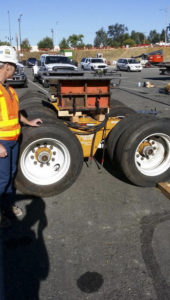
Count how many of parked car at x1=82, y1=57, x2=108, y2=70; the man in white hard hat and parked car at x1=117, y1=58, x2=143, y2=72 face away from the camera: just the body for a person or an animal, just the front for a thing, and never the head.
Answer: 0

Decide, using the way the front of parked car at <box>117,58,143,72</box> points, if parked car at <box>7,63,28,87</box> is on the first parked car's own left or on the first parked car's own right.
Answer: on the first parked car's own right

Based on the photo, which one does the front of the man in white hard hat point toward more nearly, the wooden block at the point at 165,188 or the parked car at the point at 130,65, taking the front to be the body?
the wooden block

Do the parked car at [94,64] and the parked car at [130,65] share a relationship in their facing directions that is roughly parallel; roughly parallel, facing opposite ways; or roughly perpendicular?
roughly parallel

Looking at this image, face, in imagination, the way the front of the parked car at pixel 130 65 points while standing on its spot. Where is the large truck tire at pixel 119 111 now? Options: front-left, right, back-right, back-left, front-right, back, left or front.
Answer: front-right

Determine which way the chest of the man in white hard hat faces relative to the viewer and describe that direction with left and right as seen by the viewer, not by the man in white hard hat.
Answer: facing the viewer and to the right of the viewer

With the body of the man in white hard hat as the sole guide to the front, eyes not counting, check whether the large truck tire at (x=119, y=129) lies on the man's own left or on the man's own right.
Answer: on the man's own left

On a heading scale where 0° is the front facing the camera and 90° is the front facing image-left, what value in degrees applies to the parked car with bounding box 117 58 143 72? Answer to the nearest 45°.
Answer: approximately 315°
